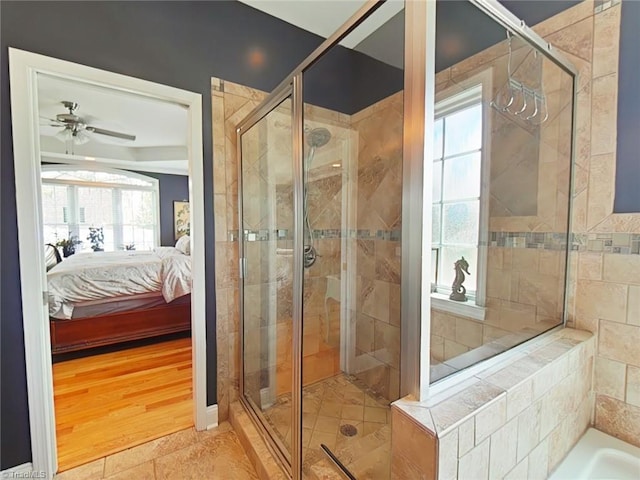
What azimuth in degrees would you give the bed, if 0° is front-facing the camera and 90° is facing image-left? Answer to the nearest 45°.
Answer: approximately 90°

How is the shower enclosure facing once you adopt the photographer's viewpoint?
facing the viewer and to the left of the viewer

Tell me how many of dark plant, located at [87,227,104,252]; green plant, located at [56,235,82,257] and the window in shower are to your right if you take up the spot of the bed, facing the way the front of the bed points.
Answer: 2

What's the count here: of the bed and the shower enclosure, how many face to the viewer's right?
0

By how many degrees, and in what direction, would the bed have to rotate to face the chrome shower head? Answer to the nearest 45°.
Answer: approximately 135° to its left

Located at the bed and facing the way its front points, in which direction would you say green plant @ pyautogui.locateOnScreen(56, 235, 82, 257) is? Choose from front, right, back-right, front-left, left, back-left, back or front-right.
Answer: right

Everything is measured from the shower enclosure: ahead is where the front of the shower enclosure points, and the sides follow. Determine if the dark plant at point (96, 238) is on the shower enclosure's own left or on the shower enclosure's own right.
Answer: on the shower enclosure's own right
